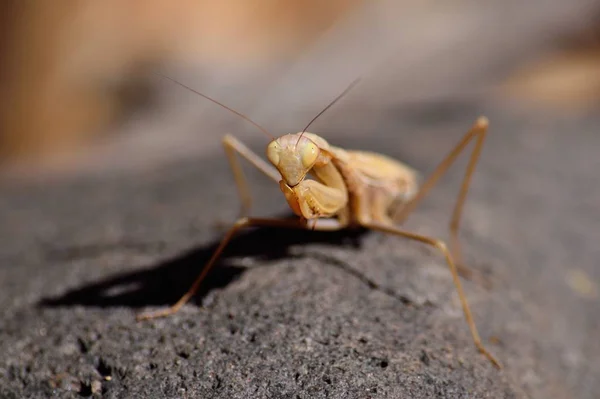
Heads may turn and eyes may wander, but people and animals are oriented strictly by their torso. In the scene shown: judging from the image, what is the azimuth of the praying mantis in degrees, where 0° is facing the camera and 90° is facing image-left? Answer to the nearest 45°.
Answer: approximately 45°
